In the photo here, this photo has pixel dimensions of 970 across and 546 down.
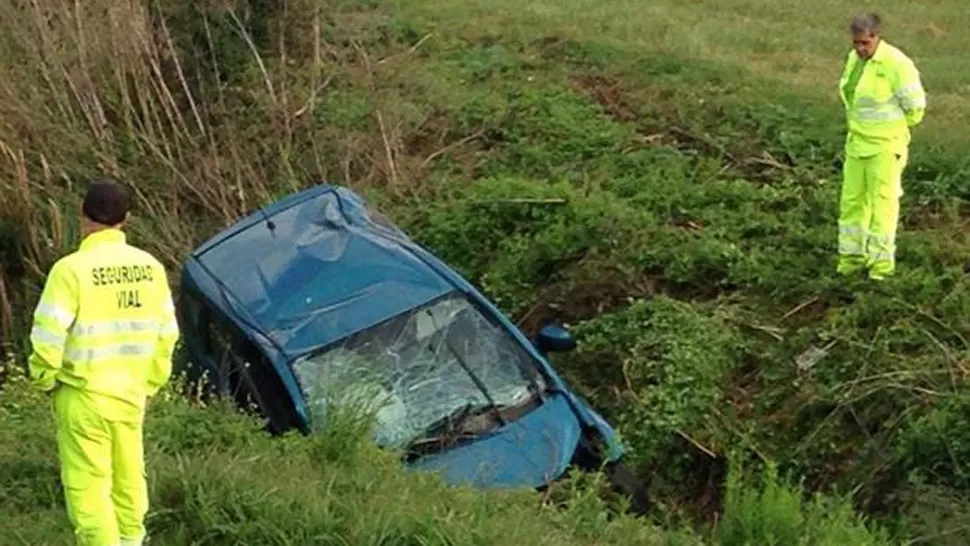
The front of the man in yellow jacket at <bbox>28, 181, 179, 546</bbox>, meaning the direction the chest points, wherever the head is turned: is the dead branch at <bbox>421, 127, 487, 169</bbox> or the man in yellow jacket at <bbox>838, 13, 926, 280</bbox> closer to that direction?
the dead branch

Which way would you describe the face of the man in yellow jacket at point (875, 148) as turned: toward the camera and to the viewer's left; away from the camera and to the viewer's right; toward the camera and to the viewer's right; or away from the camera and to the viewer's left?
toward the camera and to the viewer's left

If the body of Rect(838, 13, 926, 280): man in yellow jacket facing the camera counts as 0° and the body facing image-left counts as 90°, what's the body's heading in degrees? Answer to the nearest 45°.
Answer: approximately 45°

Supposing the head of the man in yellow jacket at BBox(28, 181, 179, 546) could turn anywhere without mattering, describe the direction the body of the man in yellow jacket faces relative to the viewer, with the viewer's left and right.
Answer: facing away from the viewer and to the left of the viewer

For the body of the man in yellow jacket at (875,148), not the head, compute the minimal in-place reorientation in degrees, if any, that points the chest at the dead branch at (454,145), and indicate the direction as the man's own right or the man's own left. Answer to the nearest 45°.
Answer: approximately 90° to the man's own right

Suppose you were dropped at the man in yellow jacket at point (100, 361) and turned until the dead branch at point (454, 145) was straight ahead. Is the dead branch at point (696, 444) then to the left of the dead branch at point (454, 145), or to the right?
right

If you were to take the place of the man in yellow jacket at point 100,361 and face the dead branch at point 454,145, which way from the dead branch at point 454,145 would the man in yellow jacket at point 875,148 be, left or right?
right

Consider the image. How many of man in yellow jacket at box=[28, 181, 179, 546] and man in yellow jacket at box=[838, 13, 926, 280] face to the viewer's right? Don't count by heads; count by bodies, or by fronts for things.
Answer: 0

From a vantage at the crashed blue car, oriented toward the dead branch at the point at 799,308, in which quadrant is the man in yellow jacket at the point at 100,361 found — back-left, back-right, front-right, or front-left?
back-right

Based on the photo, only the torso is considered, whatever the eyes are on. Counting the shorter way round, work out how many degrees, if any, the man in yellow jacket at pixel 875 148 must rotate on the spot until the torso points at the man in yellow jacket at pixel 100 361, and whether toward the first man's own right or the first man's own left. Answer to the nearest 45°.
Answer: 0° — they already face them
